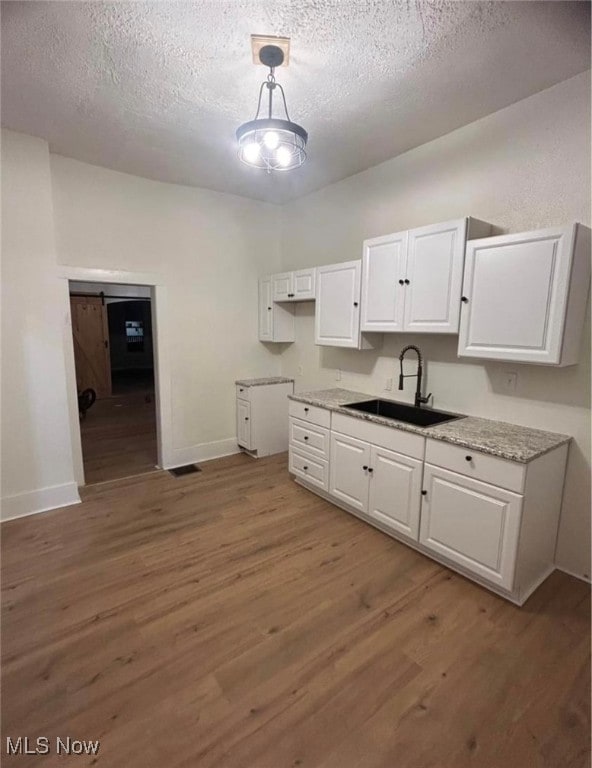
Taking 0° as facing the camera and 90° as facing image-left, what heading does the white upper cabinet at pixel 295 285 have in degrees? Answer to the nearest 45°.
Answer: approximately 45°

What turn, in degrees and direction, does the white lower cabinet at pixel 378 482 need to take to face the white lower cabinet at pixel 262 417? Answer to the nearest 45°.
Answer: approximately 90° to its right

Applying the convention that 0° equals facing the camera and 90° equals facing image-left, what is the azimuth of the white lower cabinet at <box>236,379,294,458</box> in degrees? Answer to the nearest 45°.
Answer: approximately 45°

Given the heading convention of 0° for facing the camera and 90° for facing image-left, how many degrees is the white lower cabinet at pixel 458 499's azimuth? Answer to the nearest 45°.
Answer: approximately 45°

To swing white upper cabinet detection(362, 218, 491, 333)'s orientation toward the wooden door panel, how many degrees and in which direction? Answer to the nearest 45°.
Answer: approximately 90° to its right

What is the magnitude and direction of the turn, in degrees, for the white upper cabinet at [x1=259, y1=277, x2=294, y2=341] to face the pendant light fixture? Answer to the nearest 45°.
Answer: approximately 45° to its left

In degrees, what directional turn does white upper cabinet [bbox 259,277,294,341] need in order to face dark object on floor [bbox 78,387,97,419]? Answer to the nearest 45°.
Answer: approximately 90° to its right

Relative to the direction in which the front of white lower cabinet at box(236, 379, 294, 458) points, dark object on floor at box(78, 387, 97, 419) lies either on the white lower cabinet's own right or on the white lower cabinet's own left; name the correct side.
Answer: on the white lower cabinet's own right
